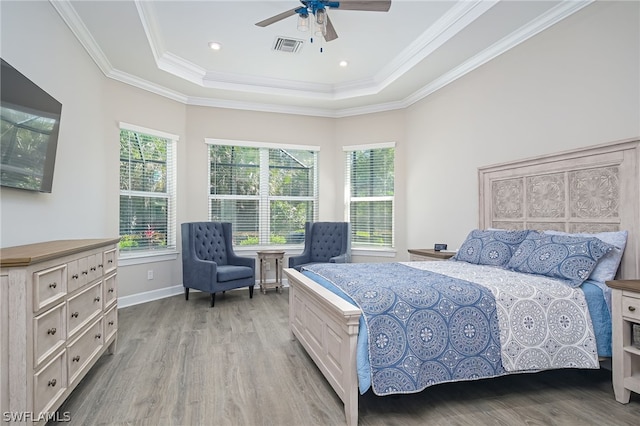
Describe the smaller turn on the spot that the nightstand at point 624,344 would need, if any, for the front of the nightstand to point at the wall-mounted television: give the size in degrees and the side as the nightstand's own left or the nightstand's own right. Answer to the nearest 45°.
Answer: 0° — it already faces it

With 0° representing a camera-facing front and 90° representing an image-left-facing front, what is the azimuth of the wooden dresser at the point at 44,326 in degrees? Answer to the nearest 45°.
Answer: approximately 315°

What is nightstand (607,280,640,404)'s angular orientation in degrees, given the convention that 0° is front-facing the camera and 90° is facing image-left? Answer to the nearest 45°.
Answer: approximately 45°

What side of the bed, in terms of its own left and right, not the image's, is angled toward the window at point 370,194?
right

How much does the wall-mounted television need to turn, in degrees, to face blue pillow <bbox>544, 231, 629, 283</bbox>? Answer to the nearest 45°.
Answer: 0° — it already faces it

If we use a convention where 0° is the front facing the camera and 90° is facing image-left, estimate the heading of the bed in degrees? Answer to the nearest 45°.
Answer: approximately 45°

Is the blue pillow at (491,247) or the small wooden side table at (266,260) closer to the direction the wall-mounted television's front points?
the blue pillow
